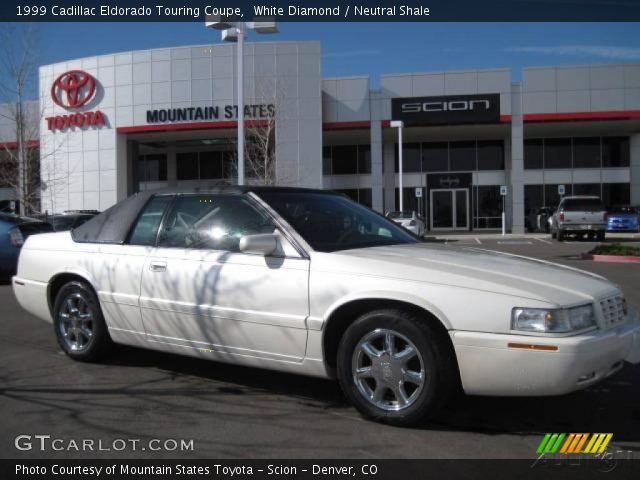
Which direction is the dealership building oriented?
toward the camera

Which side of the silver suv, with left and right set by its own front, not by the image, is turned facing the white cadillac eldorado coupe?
back

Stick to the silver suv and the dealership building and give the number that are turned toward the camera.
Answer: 1

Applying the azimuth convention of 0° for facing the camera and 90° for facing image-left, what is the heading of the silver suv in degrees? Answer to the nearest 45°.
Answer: approximately 180°

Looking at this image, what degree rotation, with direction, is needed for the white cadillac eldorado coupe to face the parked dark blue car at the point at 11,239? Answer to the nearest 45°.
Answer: approximately 180°

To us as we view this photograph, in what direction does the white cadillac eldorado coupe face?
facing the viewer and to the right of the viewer

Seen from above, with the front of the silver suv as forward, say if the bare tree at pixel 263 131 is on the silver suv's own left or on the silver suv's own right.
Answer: on the silver suv's own left

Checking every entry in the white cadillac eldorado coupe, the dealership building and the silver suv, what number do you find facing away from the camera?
1

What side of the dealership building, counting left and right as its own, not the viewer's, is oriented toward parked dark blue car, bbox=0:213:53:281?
front

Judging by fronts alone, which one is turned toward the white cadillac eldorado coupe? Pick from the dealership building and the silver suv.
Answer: the dealership building

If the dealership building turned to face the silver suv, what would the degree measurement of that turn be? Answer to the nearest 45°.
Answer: approximately 45° to its left
